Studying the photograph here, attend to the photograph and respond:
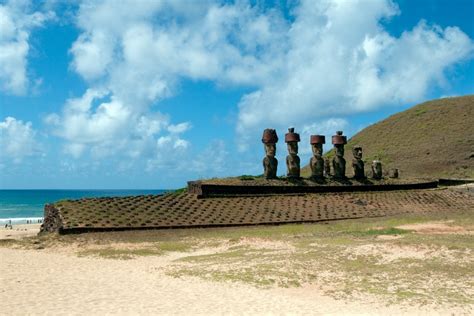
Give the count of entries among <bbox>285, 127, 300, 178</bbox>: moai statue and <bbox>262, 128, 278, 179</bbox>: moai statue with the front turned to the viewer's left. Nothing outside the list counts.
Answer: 0

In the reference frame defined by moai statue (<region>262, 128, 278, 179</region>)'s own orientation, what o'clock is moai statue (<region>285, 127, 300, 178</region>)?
moai statue (<region>285, 127, 300, 178</region>) is roughly at 9 o'clock from moai statue (<region>262, 128, 278, 179</region>).

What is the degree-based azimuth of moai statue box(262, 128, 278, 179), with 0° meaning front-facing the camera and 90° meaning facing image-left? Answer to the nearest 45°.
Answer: approximately 315°

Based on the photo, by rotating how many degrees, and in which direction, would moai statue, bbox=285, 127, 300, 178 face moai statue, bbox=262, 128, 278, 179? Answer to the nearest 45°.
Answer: approximately 90° to its right

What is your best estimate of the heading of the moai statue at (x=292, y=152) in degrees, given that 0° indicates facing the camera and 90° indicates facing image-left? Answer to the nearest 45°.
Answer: approximately 315°
